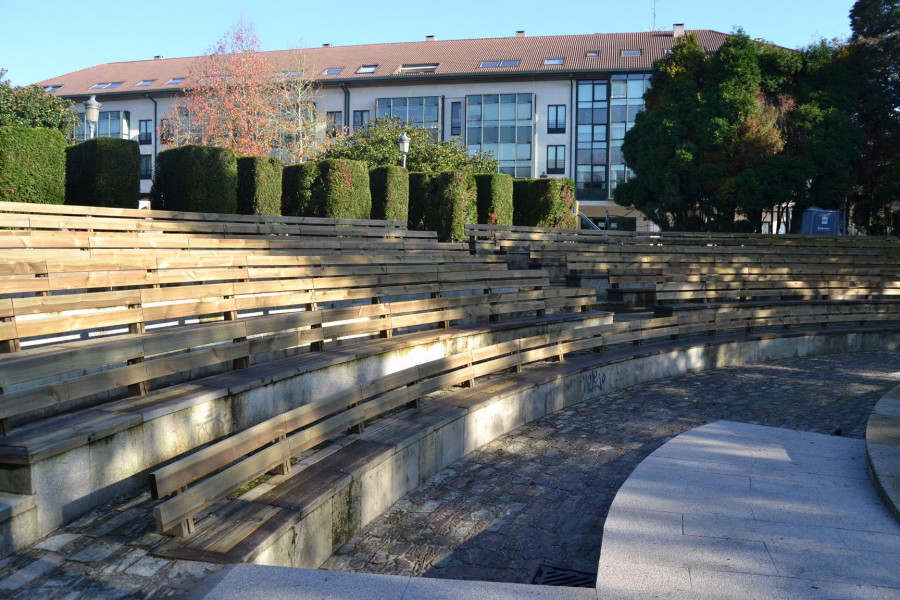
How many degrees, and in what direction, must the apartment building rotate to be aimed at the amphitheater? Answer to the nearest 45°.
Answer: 0° — it already faces it

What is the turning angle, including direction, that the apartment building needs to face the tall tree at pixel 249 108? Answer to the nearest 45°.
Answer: approximately 45° to its right

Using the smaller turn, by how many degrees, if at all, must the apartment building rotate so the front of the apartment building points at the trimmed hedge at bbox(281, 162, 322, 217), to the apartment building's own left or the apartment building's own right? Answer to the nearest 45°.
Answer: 0° — it already faces it

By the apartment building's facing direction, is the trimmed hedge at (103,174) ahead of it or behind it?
ahead

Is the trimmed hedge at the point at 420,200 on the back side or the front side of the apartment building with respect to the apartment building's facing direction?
on the front side

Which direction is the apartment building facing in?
toward the camera

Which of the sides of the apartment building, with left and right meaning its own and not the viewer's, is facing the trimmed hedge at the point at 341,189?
front

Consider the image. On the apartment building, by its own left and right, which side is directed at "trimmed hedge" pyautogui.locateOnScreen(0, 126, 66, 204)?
front

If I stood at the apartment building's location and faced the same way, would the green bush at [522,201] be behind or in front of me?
in front
